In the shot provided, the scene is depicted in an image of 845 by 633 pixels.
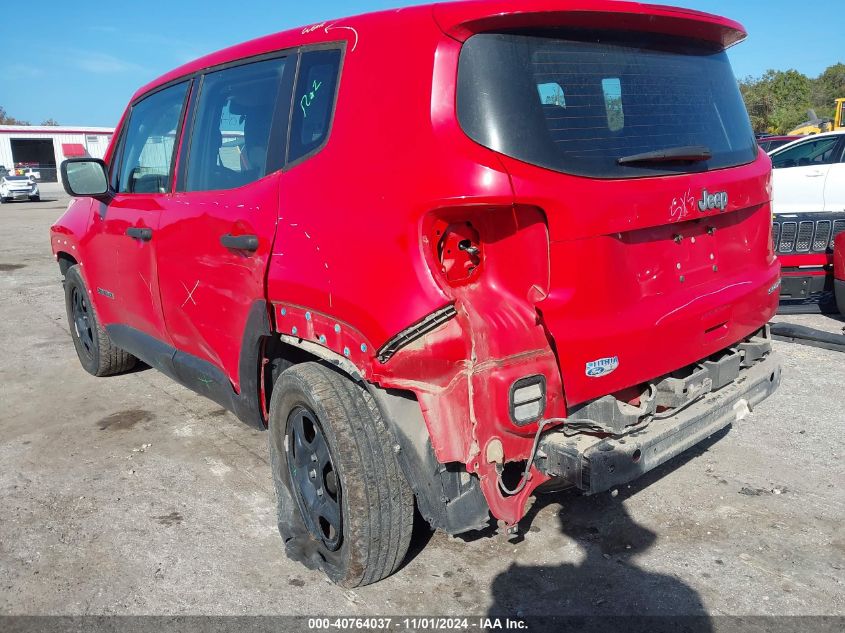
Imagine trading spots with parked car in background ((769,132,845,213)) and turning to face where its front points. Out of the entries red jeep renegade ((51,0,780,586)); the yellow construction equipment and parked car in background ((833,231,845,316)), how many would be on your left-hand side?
2

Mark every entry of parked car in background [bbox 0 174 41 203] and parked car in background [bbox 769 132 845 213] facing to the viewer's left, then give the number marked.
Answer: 1

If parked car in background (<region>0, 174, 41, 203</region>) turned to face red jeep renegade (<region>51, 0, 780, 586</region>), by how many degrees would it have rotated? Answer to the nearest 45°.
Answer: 0° — it already faces it

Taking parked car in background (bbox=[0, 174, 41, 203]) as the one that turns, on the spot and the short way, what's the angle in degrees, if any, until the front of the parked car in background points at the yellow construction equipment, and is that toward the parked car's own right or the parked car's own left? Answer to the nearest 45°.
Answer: approximately 45° to the parked car's own left

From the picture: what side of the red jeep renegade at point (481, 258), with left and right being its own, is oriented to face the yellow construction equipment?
right

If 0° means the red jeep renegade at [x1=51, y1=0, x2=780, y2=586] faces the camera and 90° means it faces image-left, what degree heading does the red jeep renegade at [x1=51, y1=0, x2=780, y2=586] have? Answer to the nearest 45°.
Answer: approximately 135°

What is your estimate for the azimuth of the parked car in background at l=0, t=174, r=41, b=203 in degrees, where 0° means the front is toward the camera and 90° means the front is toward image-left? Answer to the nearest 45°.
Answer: approximately 0°

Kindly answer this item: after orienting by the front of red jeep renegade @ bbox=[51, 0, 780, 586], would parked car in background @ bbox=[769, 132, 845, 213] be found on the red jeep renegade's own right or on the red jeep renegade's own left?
on the red jeep renegade's own right

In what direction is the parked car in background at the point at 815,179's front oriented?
to the viewer's left
